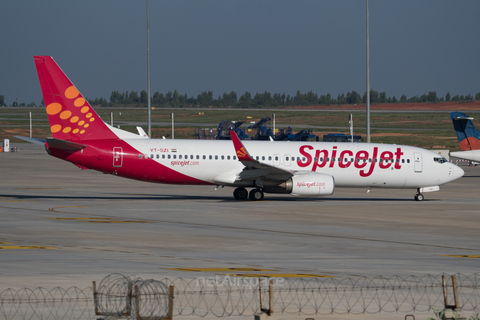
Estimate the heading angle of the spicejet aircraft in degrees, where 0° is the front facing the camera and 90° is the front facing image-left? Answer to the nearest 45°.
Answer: approximately 270°

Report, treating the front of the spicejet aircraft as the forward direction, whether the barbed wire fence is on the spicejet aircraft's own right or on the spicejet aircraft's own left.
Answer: on the spicejet aircraft's own right
